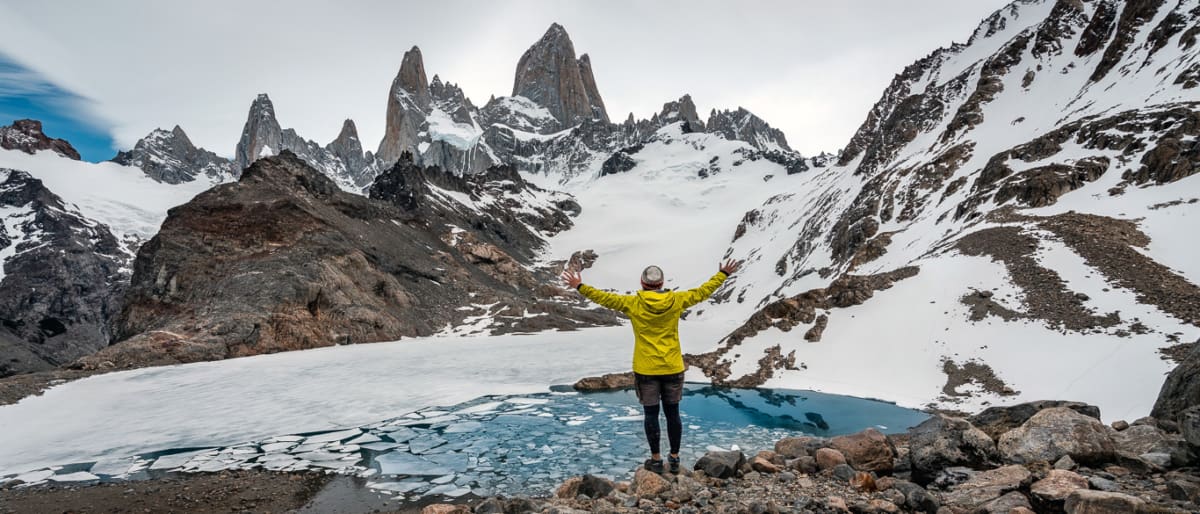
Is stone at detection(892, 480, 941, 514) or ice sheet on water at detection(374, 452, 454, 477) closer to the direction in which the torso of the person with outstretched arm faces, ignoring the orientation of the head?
the ice sheet on water

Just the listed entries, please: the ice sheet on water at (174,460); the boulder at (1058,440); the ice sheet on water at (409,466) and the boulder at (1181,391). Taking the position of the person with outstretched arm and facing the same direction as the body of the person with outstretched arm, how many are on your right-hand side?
2

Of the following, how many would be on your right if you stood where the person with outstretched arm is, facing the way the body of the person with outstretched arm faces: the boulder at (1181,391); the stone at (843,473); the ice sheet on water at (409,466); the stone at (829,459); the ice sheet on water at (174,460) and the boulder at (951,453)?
4

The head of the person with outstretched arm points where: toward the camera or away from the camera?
away from the camera

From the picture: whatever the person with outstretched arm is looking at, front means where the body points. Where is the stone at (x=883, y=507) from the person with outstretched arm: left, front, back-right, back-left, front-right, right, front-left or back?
back-right

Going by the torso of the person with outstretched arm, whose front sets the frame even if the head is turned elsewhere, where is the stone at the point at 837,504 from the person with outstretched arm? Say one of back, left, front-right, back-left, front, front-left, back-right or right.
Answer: back-right

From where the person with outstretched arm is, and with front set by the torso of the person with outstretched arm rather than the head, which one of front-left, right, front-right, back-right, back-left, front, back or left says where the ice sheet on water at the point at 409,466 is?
front-left

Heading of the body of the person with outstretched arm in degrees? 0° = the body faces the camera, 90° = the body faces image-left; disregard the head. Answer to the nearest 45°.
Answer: approximately 180°

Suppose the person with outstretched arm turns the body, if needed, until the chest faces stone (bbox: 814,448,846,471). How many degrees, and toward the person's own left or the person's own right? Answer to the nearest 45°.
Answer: approximately 90° to the person's own right

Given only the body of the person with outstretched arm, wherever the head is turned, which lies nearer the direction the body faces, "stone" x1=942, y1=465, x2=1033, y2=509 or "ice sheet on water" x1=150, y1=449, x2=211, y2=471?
the ice sheet on water

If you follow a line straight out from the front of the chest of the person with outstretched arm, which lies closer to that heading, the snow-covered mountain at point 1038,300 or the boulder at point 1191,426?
the snow-covered mountain
